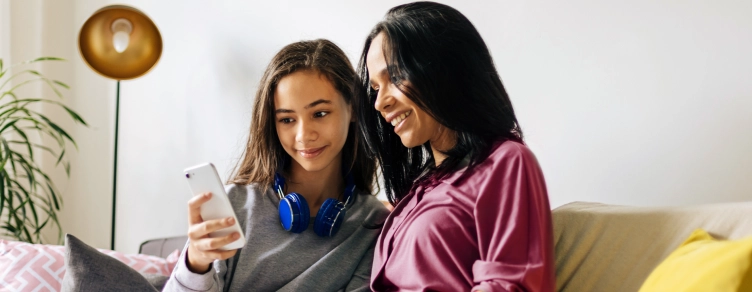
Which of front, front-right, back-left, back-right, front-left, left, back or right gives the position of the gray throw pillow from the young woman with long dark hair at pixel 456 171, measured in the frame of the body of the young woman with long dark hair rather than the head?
front-right

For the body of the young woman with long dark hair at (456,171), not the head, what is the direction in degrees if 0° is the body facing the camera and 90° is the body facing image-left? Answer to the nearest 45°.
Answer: approximately 45°

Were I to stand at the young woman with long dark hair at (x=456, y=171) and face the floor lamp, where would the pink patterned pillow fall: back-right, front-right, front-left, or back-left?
front-left

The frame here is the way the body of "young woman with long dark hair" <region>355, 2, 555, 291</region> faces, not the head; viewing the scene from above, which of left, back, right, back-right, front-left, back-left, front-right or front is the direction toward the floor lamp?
right

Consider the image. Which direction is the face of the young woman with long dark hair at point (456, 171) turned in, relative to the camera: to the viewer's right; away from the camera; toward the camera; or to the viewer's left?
to the viewer's left

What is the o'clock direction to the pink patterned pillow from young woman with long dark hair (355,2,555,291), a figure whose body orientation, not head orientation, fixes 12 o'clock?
The pink patterned pillow is roughly at 2 o'clock from the young woman with long dark hair.
